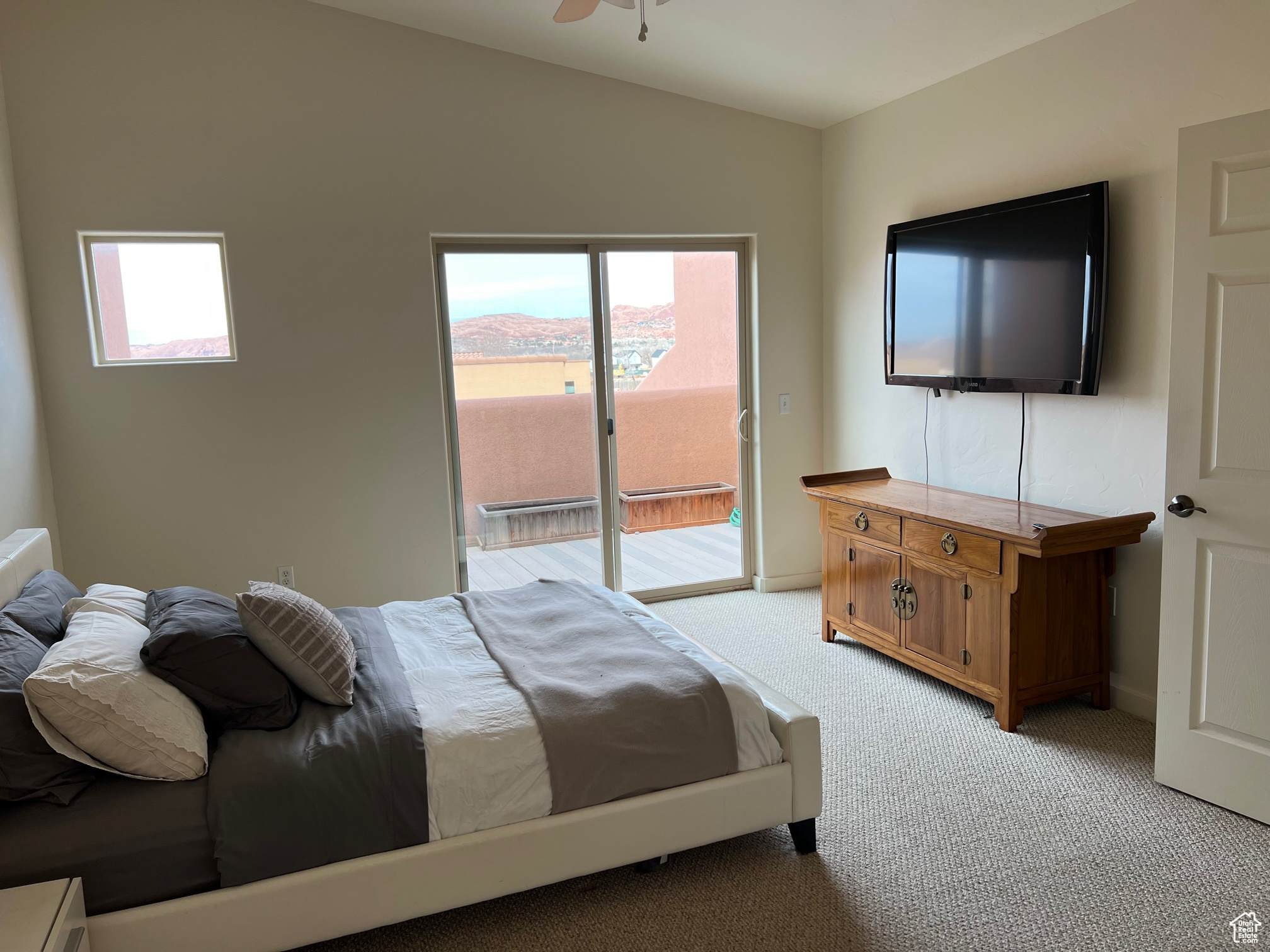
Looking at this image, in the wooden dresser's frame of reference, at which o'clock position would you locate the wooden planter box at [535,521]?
The wooden planter box is roughly at 2 o'clock from the wooden dresser.

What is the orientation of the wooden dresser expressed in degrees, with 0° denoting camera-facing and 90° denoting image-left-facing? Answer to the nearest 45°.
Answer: approximately 45°

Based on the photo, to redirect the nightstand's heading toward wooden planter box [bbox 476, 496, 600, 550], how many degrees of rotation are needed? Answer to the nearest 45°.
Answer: approximately 45° to its left

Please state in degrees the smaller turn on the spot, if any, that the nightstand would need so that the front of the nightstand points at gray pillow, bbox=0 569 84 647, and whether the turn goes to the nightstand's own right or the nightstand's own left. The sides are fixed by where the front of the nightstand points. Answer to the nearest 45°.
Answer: approximately 90° to the nightstand's own left

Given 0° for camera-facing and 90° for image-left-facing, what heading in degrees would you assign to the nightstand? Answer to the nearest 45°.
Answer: approximately 270°

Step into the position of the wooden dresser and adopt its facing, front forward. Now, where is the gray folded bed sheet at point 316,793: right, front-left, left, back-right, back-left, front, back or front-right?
front

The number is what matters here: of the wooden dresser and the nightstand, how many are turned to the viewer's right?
1

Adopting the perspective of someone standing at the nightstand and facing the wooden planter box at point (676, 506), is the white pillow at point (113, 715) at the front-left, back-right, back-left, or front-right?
front-left

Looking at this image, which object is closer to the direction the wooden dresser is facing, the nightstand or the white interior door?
the nightstand

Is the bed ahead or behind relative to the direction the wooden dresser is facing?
ahead

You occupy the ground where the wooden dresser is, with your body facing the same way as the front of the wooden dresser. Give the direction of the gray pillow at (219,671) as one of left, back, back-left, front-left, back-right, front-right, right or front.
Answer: front

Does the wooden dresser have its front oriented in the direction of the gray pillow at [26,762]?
yes

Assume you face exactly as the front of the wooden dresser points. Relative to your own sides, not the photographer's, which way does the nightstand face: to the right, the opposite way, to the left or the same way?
the opposite way

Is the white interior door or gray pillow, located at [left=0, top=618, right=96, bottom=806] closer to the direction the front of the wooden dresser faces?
the gray pillow

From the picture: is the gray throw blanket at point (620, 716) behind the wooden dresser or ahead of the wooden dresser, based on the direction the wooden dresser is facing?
ahead

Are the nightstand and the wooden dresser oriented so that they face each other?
yes

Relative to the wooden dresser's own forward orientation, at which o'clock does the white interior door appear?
The white interior door is roughly at 9 o'clock from the wooden dresser.

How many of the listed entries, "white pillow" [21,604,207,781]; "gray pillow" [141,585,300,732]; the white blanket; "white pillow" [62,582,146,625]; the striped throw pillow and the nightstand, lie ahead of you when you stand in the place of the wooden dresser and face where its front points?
6

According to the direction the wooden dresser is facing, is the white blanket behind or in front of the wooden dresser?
in front
